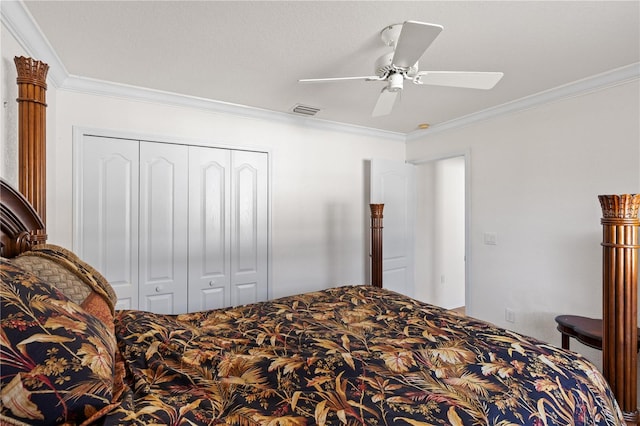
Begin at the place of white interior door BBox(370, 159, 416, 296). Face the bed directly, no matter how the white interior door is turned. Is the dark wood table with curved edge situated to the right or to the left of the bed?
left

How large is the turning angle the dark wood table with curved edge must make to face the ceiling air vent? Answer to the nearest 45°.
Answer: approximately 45° to its right

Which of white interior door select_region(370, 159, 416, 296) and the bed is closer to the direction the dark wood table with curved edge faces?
the bed

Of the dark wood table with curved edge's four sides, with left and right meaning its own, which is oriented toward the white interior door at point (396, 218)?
right

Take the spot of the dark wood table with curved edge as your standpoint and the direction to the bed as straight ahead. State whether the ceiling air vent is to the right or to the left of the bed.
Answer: right
